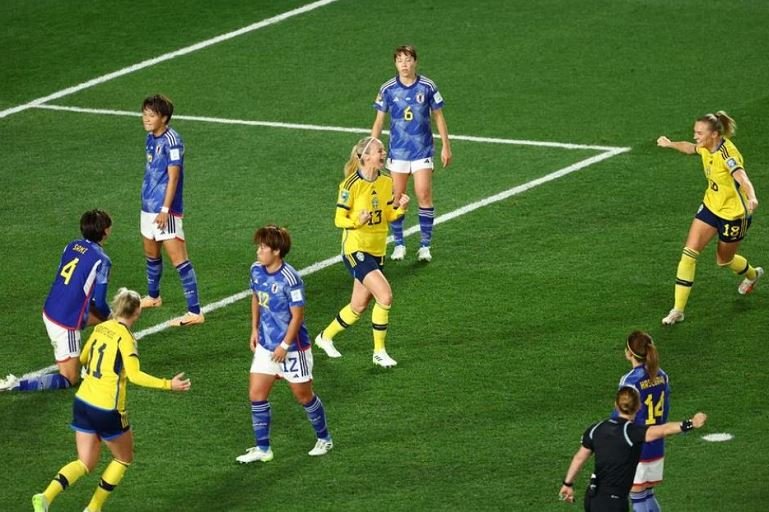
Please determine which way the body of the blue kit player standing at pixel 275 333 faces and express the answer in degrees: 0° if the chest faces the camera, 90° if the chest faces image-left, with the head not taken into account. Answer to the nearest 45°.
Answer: approximately 45°

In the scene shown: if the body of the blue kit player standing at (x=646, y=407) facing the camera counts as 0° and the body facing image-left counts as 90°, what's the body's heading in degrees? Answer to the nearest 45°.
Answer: approximately 135°

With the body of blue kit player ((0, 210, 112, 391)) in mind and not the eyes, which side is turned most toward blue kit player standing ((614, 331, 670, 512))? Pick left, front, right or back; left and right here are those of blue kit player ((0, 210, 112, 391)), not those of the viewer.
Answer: right

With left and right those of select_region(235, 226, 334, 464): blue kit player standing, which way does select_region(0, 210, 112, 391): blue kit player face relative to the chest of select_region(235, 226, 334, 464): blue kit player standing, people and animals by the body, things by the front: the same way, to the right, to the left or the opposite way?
the opposite way

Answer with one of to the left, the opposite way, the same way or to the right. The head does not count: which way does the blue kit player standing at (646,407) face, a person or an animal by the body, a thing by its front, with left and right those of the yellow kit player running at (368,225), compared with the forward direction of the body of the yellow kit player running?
the opposite way

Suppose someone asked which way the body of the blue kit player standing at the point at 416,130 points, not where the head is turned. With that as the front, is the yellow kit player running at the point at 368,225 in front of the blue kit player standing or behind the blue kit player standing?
in front

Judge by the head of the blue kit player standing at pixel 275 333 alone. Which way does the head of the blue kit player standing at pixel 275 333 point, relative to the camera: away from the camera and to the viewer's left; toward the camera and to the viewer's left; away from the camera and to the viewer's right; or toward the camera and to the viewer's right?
toward the camera and to the viewer's left

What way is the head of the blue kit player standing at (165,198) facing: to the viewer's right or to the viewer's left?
to the viewer's left

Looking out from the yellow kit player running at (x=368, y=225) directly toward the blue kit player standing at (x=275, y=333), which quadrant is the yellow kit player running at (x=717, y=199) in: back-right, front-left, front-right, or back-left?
back-left

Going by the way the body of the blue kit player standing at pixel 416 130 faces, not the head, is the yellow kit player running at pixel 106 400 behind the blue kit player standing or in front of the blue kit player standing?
in front

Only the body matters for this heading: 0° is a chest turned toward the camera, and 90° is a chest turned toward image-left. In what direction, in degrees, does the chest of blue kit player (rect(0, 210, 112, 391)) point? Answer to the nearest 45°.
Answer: approximately 225°
